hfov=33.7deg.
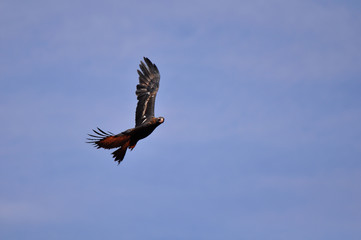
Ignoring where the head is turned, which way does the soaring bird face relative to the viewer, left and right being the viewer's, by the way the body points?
facing to the right of the viewer
